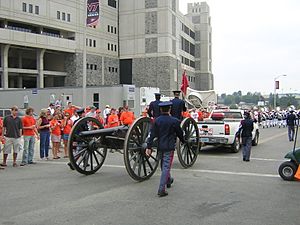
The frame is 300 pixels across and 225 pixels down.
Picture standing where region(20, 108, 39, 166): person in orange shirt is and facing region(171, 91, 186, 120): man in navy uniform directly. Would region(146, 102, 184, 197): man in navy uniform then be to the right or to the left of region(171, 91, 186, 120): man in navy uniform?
right

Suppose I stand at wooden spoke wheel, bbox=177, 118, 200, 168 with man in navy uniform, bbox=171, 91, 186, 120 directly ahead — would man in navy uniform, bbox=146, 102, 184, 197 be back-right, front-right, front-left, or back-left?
back-left

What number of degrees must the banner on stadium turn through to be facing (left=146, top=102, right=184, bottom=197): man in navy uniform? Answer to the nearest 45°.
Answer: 0° — it already faces them

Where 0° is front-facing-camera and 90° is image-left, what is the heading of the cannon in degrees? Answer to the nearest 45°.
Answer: approximately 45°

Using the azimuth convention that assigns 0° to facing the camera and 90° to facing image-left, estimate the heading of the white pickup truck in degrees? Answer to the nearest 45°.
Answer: approximately 225°

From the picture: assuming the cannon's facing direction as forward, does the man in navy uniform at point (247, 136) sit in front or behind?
behind

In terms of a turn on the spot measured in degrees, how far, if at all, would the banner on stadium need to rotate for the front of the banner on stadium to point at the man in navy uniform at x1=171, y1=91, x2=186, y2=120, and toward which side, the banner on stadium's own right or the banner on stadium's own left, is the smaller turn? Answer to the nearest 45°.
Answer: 0° — it already faces them

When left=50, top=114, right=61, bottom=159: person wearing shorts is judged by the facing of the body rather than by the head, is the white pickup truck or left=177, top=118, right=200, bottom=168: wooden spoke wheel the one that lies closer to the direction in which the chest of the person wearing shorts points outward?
the wooden spoke wheel

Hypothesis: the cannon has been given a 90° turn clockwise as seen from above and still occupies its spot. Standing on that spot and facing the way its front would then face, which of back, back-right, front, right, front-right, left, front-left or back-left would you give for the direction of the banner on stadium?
front-right
